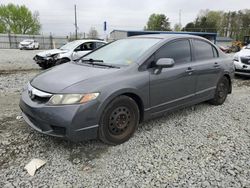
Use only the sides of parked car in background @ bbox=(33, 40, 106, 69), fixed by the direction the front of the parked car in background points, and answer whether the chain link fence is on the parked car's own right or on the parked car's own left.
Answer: on the parked car's own right

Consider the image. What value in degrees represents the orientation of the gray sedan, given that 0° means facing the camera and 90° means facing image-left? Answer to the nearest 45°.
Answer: approximately 45°

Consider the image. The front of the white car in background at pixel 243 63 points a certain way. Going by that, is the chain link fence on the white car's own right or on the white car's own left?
on the white car's own right

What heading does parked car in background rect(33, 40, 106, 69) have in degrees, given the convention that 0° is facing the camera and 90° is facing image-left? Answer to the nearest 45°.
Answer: approximately 45°

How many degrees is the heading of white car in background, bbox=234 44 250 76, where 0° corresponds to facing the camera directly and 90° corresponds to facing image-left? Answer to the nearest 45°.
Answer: approximately 45°

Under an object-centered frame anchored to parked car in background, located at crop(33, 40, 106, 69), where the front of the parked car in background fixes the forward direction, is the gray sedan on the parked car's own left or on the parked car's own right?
on the parked car's own left
